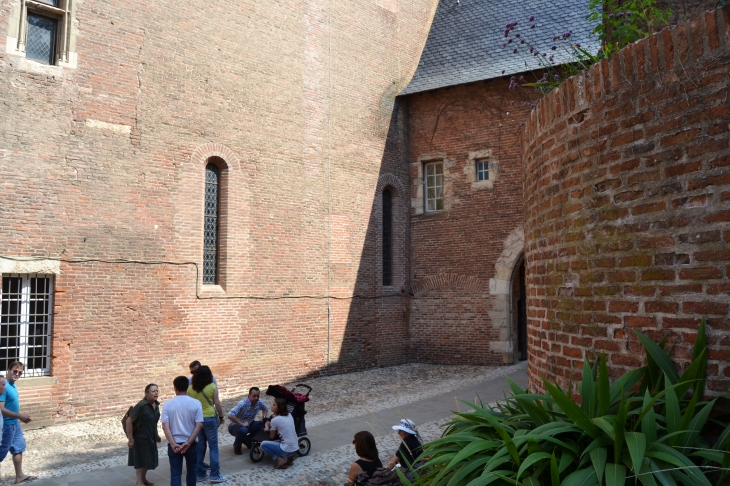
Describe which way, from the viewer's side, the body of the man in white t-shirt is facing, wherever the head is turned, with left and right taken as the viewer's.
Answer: facing away from the viewer

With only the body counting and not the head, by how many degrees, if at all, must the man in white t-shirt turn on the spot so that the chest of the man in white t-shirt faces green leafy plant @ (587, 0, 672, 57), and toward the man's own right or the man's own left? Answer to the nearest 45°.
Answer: approximately 135° to the man's own right

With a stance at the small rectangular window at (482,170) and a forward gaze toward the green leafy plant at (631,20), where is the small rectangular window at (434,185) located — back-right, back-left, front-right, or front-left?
back-right

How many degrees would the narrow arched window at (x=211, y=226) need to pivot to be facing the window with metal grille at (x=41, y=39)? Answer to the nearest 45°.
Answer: approximately 90° to its right

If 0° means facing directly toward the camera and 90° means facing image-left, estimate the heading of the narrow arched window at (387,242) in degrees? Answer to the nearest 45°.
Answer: approximately 315°

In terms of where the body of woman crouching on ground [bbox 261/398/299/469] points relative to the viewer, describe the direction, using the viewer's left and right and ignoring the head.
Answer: facing to the left of the viewer

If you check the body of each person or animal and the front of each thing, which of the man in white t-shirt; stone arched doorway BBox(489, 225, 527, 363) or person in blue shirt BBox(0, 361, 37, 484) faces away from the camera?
the man in white t-shirt

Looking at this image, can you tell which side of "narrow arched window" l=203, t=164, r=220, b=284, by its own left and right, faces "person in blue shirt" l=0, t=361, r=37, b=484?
right

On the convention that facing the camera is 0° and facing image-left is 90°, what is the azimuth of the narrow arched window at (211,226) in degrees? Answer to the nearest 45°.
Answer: approximately 315°

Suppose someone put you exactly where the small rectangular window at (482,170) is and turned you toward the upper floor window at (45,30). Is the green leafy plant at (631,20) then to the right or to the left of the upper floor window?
left

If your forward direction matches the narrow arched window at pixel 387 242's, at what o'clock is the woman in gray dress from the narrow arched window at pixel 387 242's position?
The woman in gray dress is roughly at 2 o'clock from the narrow arched window.

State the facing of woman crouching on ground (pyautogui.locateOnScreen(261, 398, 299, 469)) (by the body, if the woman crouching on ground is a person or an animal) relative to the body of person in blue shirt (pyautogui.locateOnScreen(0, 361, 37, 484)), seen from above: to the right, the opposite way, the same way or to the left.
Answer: the opposite way

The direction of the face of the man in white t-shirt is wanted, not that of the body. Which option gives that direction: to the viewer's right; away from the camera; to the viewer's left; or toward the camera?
away from the camera
